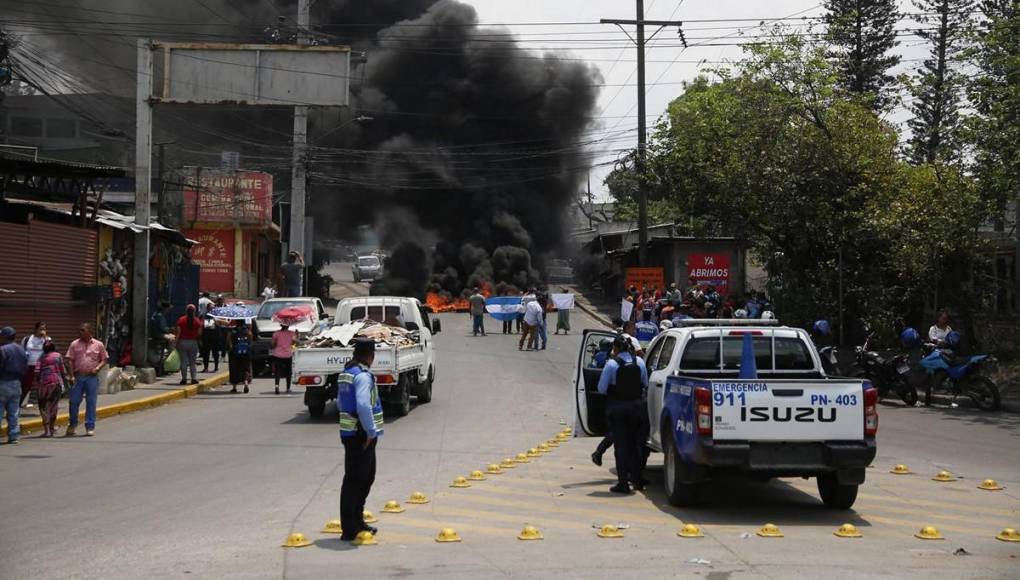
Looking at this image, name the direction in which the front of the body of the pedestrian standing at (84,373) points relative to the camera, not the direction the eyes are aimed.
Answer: toward the camera

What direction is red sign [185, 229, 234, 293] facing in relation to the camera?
toward the camera

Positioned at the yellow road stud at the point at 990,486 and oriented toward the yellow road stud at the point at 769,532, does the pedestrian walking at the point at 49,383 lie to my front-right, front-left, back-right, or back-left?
front-right

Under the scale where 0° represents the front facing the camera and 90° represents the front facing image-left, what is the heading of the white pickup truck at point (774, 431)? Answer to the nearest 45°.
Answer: approximately 180°

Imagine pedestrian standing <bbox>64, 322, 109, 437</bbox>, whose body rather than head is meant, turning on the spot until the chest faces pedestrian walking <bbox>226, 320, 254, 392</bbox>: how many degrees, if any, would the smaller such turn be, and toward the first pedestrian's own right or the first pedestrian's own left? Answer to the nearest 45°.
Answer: approximately 135° to the first pedestrian's own left

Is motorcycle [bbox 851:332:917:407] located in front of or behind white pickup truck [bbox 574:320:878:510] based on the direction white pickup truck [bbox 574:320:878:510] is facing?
in front

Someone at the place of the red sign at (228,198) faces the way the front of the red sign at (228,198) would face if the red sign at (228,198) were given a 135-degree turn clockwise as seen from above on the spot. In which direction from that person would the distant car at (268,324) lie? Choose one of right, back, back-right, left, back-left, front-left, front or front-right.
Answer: back-left

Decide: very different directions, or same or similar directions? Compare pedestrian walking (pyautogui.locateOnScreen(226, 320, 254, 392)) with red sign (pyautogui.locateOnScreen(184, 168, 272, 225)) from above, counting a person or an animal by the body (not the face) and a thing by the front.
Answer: very different directions

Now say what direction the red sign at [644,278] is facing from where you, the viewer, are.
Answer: facing the viewer

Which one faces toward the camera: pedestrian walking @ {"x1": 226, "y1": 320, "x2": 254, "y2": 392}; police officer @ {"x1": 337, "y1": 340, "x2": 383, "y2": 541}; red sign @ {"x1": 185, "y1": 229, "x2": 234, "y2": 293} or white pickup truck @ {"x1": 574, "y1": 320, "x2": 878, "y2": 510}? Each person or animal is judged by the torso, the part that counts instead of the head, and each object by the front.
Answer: the red sign

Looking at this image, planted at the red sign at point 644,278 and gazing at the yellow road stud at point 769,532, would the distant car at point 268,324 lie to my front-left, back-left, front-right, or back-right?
front-right

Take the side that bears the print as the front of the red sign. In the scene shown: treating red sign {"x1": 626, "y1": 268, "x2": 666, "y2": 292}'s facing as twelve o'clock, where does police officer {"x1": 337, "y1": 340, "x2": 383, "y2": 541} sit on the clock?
The police officer is roughly at 12 o'clock from the red sign.

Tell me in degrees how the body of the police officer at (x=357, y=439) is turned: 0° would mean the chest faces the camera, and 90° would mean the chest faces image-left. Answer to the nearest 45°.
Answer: approximately 225°
